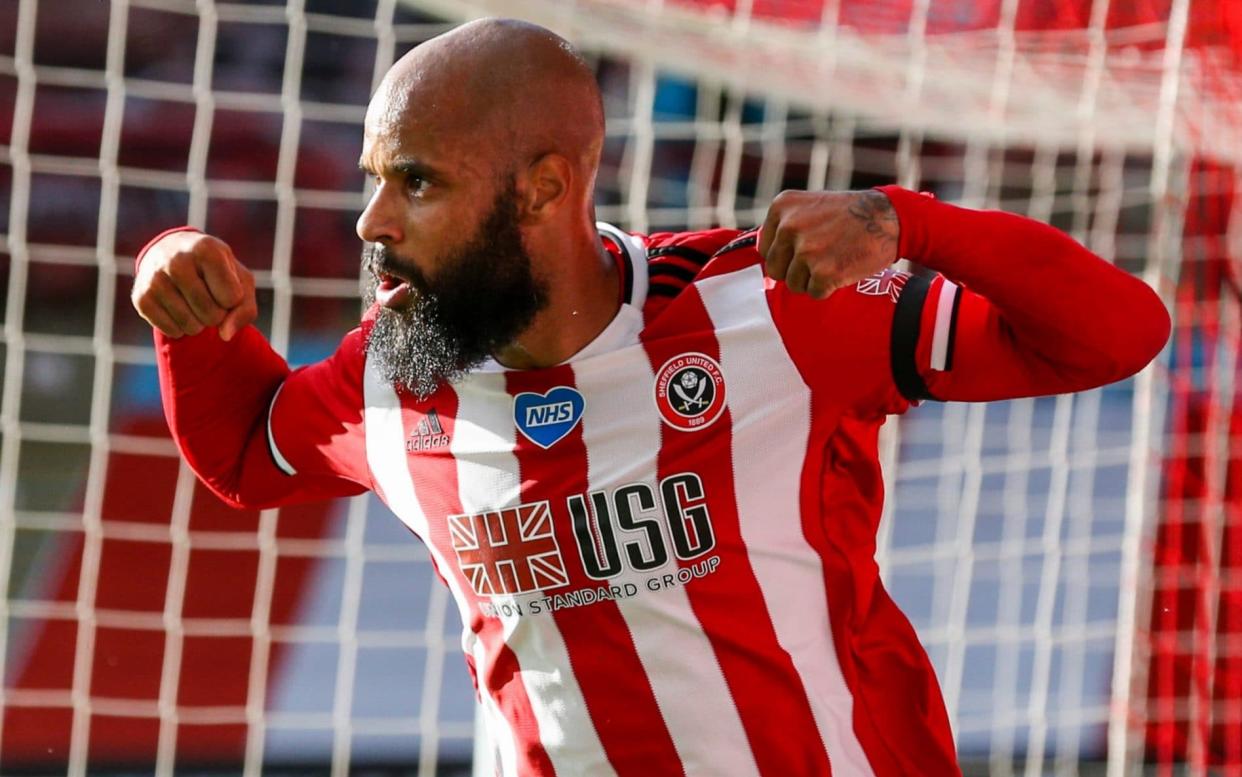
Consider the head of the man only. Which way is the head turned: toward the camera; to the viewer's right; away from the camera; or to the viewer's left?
to the viewer's left

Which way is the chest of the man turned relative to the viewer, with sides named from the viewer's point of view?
facing the viewer and to the left of the viewer
